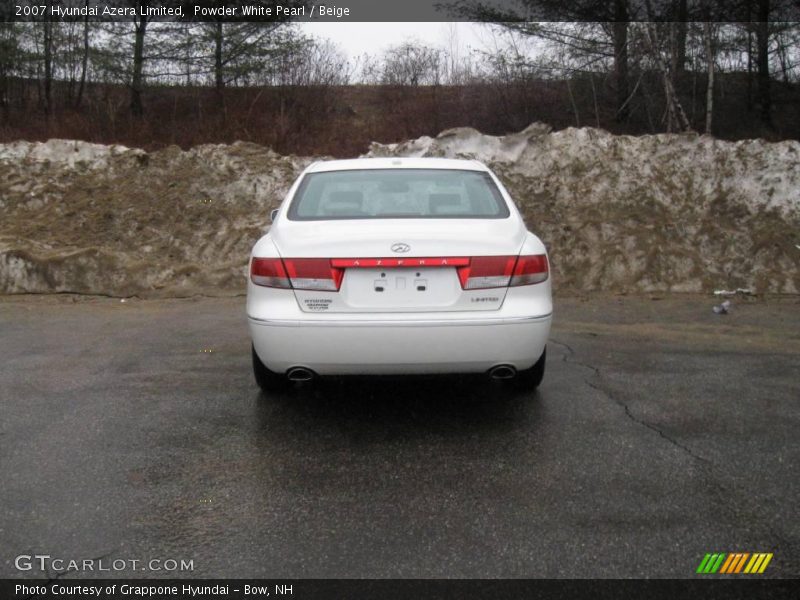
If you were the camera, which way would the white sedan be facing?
facing away from the viewer
